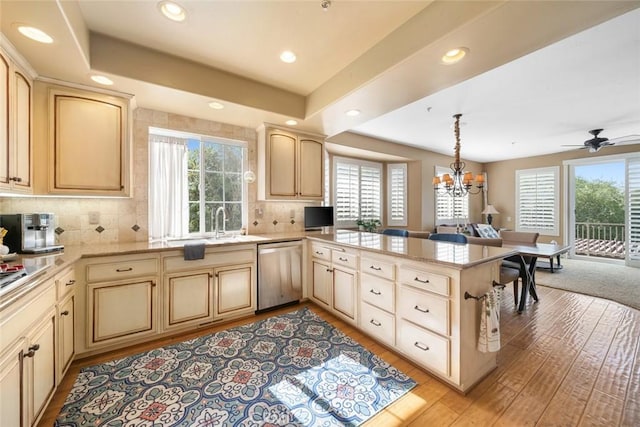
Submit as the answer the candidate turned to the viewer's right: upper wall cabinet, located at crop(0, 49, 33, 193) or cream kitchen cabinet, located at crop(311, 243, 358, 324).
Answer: the upper wall cabinet

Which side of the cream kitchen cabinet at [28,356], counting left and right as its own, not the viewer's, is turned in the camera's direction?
right

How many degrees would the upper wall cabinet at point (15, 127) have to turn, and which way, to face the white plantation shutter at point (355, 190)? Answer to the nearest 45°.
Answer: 0° — it already faces it

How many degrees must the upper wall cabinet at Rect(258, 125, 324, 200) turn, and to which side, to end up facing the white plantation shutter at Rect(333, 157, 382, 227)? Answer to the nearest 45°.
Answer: approximately 90° to its left

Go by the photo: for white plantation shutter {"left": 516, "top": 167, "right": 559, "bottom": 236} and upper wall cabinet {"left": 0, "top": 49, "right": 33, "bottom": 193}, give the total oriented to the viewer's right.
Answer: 1

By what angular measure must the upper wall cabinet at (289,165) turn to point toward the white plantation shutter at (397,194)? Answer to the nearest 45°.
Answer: approximately 90° to its left

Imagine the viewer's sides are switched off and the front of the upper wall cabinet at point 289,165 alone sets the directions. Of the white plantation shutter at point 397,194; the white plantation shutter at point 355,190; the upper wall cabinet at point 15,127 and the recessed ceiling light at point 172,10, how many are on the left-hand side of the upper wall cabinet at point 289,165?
2

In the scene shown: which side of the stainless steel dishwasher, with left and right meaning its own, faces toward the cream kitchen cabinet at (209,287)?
right

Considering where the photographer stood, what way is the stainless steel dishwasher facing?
facing the viewer and to the right of the viewer

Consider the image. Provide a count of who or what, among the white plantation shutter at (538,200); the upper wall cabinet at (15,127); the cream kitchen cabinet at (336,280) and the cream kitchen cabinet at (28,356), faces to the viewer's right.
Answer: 2

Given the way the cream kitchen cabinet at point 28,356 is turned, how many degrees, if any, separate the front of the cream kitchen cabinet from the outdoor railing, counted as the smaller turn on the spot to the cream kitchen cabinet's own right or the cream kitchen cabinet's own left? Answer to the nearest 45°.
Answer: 0° — it already faces it

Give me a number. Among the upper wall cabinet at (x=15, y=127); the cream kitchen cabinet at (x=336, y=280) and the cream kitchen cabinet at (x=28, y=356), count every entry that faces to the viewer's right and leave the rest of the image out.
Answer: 2

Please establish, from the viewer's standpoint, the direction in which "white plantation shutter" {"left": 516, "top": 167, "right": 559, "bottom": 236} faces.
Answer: facing the viewer and to the left of the viewer

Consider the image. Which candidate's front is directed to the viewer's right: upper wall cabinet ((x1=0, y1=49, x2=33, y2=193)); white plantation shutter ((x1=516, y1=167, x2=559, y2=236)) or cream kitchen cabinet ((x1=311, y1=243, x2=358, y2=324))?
the upper wall cabinet

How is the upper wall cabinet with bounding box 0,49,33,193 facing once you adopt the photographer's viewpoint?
facing to the right of the viewer
